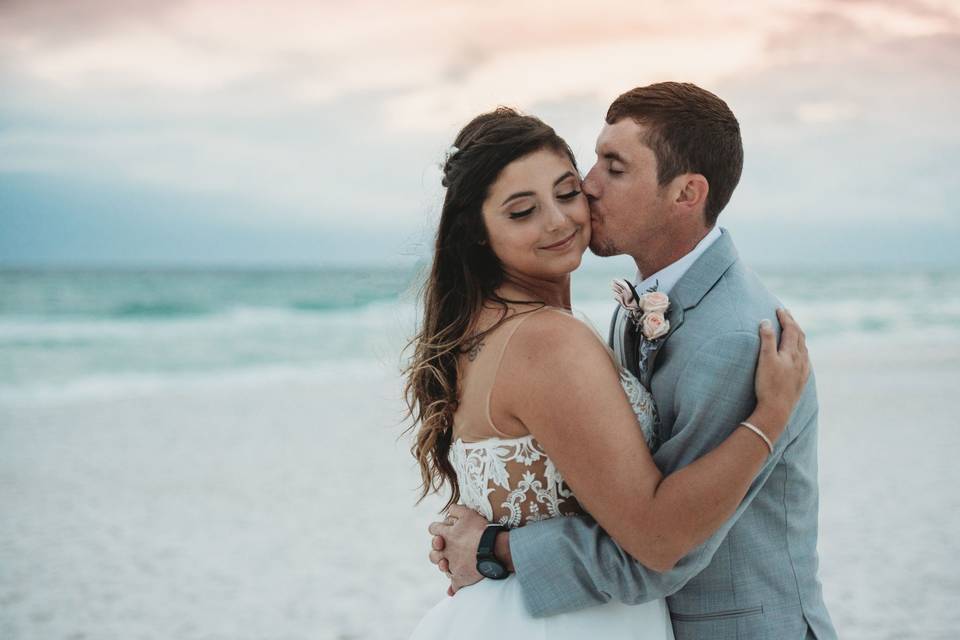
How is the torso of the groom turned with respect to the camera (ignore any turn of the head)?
to the viewer's left

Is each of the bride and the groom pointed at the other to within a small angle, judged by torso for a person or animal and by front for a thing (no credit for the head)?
yes

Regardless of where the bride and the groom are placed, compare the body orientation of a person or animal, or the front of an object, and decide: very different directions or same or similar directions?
very different directions

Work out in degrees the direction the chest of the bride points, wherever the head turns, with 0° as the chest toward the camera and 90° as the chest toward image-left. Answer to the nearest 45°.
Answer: approximately 270°
